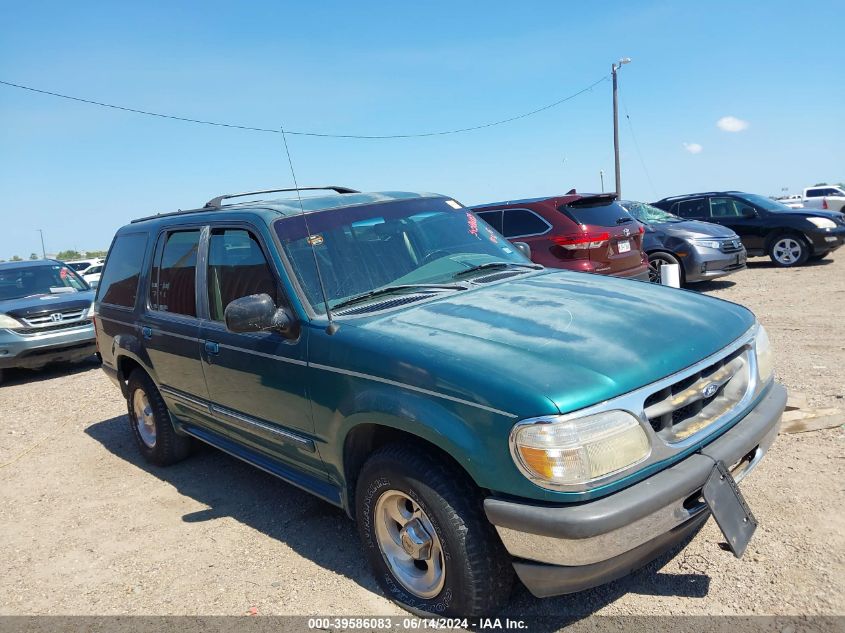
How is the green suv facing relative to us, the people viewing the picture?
facing the viewer and to the right of the viewer

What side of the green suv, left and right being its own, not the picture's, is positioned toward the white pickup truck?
left

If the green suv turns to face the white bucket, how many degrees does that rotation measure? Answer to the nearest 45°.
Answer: approximately 90° to its left

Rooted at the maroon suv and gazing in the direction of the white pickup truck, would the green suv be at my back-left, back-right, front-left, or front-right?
back-right

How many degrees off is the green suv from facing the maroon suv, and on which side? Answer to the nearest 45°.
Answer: approximately 135° to its left
